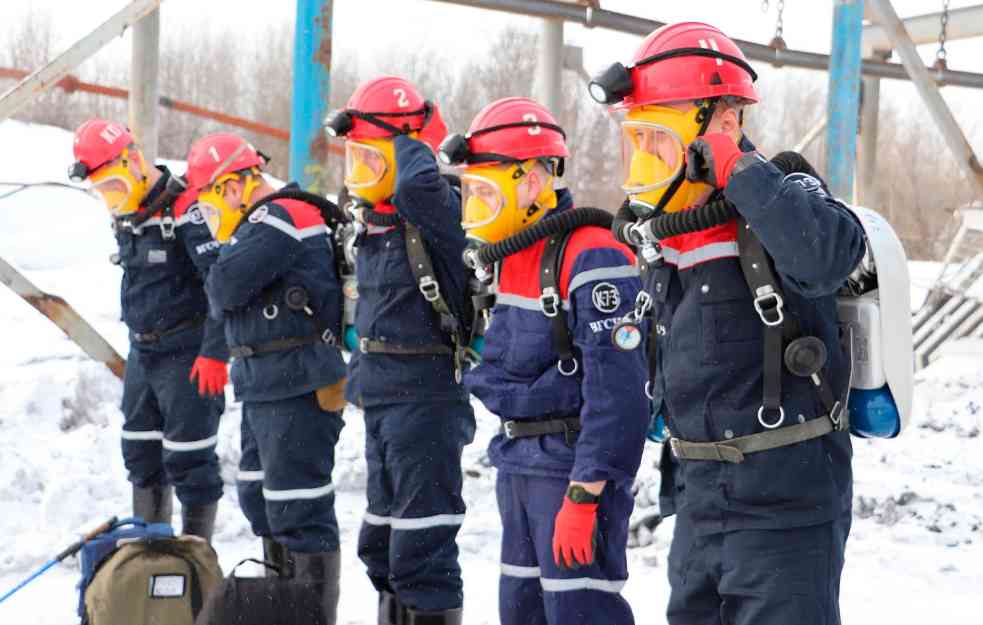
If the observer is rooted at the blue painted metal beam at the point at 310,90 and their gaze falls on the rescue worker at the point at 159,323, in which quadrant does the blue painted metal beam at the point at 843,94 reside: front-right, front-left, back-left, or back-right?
back-left

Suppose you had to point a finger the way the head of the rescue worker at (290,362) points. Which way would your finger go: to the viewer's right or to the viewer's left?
to the viewer's left

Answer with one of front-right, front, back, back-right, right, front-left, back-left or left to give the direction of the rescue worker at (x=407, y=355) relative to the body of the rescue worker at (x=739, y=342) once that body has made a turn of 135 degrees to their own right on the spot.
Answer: front-left

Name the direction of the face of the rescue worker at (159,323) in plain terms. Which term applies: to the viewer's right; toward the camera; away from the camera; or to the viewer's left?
to the viewer's left

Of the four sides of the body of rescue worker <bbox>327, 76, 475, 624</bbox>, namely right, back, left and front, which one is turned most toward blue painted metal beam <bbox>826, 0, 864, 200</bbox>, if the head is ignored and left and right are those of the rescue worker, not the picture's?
back

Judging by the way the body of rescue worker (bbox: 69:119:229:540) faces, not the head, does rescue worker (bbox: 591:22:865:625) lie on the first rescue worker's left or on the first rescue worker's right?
on the first rescue worker's left

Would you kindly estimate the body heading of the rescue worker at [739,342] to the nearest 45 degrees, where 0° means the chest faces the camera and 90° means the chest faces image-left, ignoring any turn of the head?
approximately 45°

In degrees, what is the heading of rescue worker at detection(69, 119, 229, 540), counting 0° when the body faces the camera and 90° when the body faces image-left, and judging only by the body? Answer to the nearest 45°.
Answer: approximately 45°

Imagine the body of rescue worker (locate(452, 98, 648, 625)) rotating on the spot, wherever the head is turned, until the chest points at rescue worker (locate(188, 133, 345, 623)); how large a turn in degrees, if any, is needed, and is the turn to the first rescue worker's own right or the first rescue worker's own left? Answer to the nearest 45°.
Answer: approximately 90° to the first rescue worker's own right
